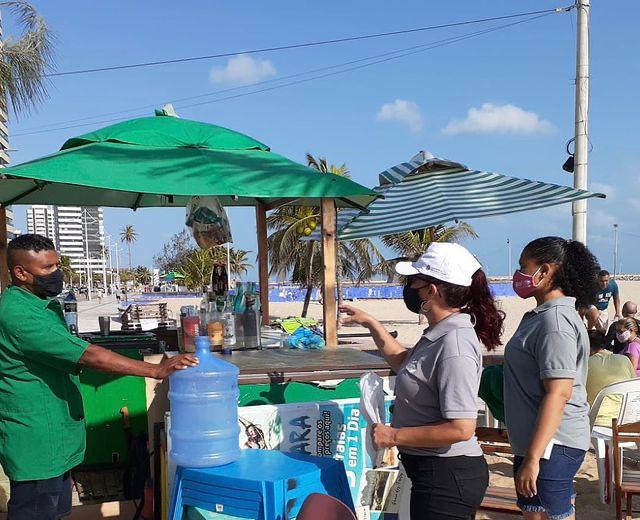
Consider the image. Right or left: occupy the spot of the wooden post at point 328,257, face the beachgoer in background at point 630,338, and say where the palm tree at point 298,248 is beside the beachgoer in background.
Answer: left

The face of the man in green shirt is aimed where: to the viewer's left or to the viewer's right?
to the viewer's right

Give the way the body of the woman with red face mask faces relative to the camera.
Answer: to the viewer's left

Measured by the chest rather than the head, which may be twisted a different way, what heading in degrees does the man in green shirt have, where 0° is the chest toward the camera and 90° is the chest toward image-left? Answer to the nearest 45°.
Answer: approximately 270°

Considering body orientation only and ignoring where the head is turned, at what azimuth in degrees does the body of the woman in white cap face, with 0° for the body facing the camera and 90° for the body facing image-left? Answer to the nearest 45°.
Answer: approximately 90°

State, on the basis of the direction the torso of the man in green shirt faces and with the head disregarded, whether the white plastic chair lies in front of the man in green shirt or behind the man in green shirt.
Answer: in front

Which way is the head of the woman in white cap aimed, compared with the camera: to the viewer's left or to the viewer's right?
to the viewer's left

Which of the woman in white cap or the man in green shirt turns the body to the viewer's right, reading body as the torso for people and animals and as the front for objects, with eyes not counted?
the man in green shirt

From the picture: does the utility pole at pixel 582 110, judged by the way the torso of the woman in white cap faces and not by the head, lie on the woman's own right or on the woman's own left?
on the woman's own right

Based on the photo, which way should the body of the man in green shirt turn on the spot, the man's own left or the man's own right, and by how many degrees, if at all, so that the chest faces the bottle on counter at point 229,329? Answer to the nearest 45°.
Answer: approximately 45° to the man's own left

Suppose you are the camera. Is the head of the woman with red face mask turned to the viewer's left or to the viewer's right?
to the viewer's left

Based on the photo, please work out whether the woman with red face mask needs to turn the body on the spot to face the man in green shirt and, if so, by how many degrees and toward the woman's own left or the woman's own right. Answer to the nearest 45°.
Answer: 0° — they already face them
